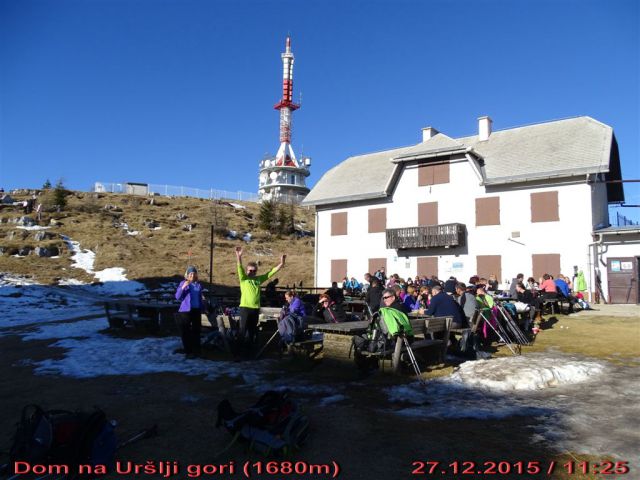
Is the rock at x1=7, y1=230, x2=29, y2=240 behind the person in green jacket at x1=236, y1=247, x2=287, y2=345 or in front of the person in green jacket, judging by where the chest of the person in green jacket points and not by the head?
behind

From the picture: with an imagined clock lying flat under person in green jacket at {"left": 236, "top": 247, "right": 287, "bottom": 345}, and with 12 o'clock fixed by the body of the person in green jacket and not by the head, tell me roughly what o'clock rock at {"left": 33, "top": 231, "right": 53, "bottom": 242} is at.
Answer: The rock is roughly at 5 o'clock from the person in green jacket.

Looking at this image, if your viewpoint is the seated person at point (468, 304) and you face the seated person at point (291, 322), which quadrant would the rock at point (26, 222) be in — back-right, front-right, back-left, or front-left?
front-right

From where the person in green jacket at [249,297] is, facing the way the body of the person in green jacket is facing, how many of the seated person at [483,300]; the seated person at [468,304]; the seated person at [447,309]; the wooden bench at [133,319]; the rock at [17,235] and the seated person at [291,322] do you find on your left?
4

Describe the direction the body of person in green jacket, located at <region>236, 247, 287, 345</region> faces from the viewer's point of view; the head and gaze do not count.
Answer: toward the camera

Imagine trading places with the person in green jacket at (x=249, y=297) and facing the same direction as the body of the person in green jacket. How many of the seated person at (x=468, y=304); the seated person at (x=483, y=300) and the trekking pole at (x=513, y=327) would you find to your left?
3

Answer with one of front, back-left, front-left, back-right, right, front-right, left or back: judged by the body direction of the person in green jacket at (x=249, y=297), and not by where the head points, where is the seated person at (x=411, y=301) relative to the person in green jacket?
back-left

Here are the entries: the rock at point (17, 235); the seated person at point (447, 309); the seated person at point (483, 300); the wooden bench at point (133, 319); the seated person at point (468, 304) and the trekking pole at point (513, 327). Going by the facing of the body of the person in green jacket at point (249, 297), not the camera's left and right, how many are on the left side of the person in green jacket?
4

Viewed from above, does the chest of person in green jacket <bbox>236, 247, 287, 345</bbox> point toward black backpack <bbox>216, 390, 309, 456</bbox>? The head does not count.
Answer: yes

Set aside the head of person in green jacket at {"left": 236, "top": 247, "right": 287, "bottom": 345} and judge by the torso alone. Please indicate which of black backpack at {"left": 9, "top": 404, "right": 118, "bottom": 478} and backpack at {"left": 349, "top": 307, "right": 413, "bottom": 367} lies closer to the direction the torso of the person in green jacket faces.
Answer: the black backpack
